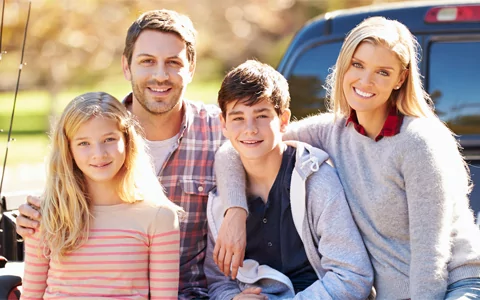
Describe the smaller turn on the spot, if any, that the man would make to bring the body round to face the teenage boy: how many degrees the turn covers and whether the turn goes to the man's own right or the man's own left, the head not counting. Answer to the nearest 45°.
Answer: approximately 45° to the man's own left

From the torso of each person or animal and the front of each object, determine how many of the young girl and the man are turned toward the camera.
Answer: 2

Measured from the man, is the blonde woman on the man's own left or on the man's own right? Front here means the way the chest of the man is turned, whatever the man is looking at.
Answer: on the man's own left

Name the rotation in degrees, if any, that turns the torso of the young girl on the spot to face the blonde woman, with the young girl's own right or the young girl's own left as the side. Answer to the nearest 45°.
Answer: approximately 90° to the young girl's own left

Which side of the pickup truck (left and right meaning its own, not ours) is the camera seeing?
back

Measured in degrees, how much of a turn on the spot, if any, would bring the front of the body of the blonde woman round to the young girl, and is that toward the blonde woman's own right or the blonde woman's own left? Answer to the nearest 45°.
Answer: approximately 45° to the blonde woman's own right

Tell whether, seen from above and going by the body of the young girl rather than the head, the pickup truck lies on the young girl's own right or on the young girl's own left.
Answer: on the young girl's own left

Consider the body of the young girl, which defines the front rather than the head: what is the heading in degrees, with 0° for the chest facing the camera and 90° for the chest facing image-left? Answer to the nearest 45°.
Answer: approximately 0°

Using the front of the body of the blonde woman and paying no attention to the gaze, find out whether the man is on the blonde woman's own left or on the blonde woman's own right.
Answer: on the blonde woman's own right
